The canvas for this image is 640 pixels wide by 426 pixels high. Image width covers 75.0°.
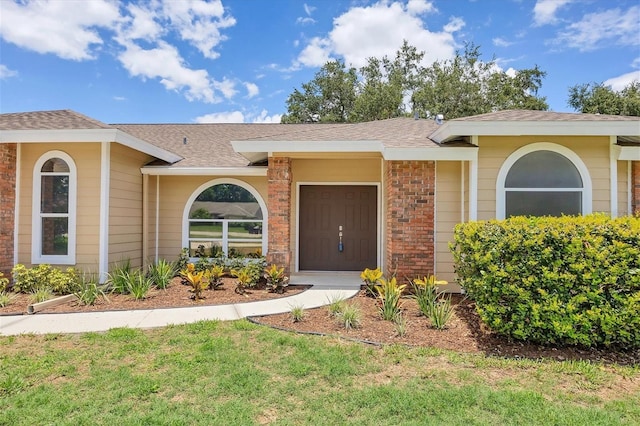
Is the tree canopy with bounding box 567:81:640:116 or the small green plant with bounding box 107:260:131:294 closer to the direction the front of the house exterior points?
the small green plant

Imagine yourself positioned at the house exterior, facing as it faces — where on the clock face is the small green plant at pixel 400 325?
The small green plant is roughly at 11 o'clock from the house exterior.

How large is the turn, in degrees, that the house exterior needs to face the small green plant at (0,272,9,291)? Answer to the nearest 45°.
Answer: approximately 90° to its right

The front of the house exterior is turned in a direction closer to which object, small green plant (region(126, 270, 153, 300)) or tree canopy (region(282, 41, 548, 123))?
the small green plant

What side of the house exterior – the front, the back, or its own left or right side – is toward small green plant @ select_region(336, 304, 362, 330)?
front

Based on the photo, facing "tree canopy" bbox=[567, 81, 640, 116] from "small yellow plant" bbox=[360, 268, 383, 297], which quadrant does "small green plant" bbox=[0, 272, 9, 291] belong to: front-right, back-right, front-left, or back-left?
back-left

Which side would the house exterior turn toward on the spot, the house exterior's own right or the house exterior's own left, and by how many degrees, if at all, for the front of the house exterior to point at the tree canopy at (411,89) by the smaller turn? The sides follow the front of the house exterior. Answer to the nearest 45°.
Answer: approximately 180°

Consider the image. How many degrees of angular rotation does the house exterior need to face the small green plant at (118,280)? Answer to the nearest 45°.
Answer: approximately 90° to its right

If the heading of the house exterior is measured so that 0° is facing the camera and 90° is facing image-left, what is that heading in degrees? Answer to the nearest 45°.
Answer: approximately 0°

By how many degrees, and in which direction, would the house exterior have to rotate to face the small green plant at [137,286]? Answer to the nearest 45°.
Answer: approximately 90° to its right

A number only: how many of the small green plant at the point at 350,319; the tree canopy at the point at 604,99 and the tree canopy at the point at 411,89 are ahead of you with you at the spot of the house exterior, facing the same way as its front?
1
